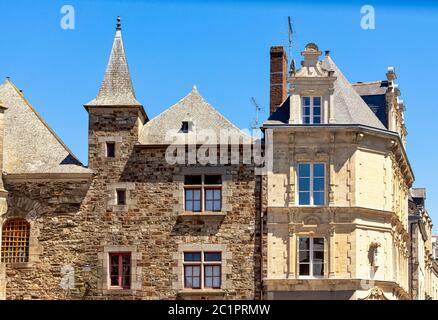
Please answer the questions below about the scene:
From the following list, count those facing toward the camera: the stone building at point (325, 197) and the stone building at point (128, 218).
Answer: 2

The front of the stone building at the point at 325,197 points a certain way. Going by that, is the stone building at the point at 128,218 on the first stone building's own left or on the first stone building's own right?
on the first stone building's own right

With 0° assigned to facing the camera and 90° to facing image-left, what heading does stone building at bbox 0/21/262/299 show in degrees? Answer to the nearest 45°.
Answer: approximately 0°

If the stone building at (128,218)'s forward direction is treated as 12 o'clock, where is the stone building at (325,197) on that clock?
the stone building at (325,197) is roughly at 9 o'clock from the stone building at (128,218).

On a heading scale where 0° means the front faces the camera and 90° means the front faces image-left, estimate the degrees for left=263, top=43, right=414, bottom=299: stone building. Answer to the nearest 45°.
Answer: approximately 0°
